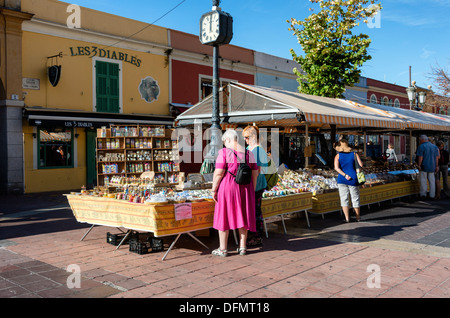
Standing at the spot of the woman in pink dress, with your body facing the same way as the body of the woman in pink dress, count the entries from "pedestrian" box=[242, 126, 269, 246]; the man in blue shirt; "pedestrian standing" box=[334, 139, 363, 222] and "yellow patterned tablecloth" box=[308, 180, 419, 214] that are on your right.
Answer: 4

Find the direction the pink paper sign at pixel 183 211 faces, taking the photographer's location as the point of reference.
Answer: facing the viewer

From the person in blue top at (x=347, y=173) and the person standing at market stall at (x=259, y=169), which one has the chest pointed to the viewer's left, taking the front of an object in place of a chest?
the person standing at market stall at (x=259, y=169)

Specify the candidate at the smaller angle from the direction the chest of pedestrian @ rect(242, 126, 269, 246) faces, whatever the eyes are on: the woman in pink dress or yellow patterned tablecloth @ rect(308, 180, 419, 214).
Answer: the woman in pink dress

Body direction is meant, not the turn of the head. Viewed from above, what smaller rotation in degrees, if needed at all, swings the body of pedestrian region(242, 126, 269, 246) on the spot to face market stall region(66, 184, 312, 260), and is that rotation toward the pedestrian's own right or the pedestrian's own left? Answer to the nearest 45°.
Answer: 0° — they already face it

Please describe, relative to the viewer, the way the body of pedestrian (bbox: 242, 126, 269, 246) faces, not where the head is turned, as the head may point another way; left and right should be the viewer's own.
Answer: facing to the left of the viewer

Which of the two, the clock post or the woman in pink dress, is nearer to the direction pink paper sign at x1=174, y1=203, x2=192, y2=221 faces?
the woman in pink dress

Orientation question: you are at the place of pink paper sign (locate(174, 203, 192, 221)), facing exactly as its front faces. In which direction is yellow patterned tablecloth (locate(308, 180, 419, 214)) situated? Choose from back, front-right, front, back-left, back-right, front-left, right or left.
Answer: back-left

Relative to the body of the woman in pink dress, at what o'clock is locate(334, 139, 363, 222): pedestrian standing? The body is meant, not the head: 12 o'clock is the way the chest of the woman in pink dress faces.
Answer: The pedestrian standing is roughly at 3 o'clock from the woman in pink dress.

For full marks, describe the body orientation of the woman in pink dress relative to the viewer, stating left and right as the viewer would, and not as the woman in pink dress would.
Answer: facing away from the viewer and to the left of the viewer

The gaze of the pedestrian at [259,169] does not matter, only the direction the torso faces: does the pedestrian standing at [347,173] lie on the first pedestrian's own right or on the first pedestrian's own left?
on the first pedestrian's own right

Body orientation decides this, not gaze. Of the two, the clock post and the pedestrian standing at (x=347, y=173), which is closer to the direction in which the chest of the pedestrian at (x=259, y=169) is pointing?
the clock post

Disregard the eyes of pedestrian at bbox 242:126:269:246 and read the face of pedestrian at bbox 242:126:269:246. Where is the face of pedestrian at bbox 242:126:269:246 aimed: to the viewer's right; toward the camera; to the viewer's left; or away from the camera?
to the viewer's left
